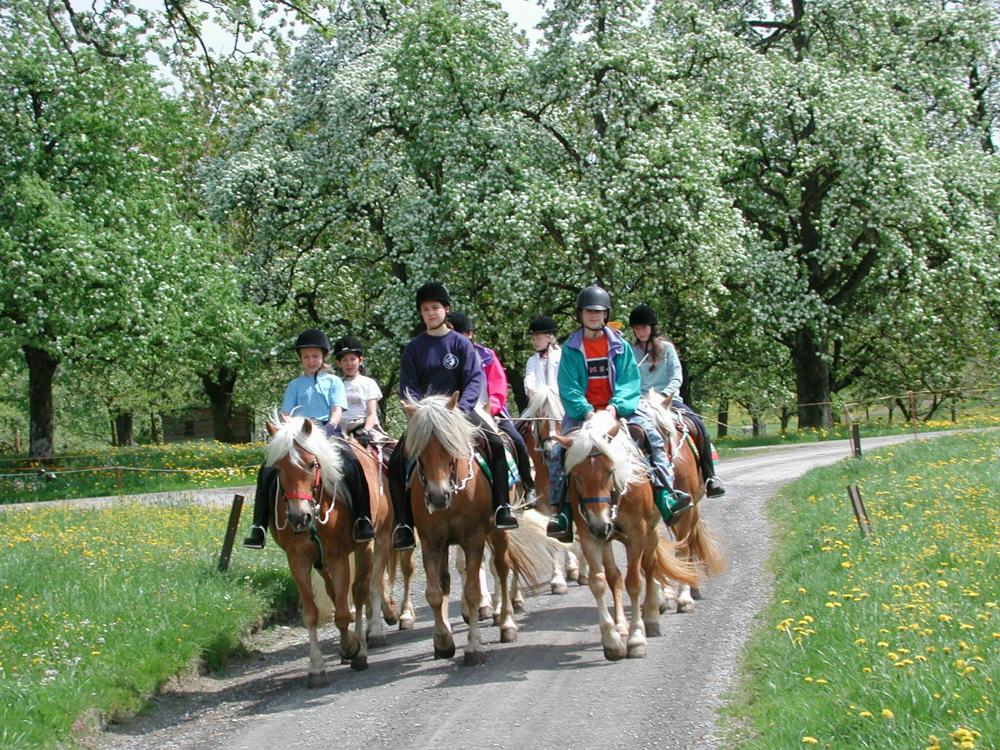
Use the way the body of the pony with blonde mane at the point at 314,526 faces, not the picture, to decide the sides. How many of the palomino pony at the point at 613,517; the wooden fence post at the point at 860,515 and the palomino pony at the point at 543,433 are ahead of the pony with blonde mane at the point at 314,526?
0

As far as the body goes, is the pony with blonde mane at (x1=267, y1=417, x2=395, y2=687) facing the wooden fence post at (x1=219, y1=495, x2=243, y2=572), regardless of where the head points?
no

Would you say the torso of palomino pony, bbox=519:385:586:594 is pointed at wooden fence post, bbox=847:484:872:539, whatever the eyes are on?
no

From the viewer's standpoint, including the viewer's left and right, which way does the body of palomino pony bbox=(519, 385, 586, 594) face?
facing the viewer

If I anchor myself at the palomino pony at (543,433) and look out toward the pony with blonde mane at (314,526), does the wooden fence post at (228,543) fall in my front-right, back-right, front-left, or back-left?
front-right

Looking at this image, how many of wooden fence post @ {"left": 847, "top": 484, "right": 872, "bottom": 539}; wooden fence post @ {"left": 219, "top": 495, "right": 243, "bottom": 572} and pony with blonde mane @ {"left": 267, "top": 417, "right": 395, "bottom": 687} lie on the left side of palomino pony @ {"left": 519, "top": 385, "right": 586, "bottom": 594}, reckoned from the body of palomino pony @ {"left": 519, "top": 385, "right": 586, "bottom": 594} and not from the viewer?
1

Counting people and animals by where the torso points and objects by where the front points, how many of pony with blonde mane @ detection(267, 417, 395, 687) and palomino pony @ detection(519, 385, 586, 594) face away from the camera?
0

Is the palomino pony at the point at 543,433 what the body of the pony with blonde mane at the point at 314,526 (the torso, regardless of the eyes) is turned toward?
no

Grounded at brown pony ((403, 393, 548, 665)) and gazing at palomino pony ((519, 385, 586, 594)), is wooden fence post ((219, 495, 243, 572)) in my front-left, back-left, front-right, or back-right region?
front-left

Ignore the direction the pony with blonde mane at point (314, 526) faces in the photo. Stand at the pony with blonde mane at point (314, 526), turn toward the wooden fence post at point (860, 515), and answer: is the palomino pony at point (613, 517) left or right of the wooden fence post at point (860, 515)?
right

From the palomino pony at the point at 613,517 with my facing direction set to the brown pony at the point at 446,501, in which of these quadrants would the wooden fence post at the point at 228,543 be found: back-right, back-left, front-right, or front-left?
front-right

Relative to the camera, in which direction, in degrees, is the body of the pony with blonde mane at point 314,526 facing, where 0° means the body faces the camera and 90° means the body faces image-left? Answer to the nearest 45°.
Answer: approximately 45°

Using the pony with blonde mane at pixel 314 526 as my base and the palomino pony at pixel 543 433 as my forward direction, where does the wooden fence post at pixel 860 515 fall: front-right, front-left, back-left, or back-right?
front-right

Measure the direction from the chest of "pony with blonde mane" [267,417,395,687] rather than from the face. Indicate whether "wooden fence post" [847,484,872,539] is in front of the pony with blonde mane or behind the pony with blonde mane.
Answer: behind

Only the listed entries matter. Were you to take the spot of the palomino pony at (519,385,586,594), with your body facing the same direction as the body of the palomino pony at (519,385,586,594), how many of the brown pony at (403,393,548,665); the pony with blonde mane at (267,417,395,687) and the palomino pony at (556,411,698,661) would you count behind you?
0

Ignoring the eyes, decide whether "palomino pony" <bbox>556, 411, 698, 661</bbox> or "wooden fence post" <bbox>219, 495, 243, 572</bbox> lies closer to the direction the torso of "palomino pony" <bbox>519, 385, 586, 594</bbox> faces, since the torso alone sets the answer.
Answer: the palomino pony

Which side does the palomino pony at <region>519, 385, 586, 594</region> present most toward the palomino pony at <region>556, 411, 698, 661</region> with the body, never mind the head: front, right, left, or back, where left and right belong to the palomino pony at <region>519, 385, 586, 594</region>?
front

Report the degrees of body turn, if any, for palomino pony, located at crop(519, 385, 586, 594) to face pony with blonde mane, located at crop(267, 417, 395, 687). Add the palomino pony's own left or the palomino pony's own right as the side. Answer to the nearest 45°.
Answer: approximately 45° to the palomino pony's own right

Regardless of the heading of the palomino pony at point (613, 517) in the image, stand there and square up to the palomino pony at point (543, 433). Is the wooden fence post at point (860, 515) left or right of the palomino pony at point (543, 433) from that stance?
right

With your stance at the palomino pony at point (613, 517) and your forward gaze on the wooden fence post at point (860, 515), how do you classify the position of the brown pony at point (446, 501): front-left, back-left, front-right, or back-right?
back-left

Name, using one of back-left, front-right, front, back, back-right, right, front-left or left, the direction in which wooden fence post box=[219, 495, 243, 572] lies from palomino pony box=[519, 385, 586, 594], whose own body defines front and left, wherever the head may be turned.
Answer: right

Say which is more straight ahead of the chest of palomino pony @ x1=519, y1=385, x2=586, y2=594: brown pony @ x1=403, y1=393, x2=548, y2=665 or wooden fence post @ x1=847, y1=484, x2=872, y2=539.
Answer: the brown pony
